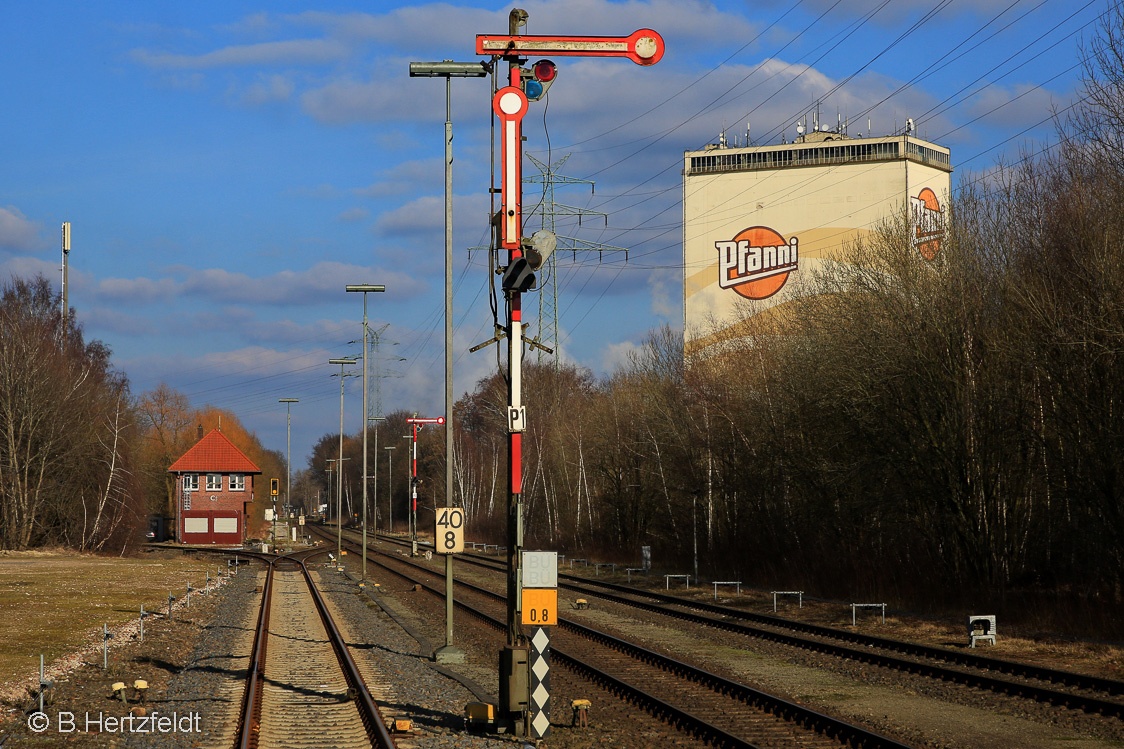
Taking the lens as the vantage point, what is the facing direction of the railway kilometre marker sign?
facing the viewer

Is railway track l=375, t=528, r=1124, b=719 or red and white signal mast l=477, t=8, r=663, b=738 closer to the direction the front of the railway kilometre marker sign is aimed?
the red and white signal mast

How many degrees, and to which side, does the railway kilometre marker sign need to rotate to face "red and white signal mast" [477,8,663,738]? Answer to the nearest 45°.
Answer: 0° — it already faces it
